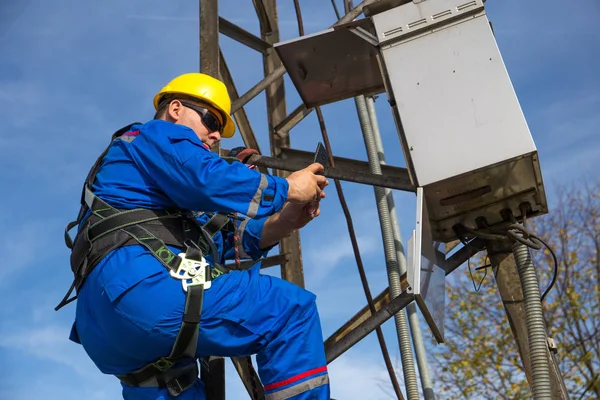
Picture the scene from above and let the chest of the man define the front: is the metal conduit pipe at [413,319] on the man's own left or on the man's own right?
on the man's own left

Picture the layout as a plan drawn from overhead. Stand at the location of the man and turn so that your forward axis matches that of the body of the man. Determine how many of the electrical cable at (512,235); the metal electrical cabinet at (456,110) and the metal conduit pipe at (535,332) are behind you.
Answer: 0

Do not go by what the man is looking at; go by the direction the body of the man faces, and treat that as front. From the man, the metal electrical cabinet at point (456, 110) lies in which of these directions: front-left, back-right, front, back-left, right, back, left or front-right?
front

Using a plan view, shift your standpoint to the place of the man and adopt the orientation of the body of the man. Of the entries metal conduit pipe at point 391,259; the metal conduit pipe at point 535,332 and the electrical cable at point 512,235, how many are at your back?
0

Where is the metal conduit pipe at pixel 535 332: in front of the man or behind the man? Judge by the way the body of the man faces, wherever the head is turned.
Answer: in front

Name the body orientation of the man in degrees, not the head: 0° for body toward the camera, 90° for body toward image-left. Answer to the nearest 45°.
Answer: approximately 270°

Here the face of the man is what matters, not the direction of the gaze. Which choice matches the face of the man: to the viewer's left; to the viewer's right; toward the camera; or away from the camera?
to the viewer's right

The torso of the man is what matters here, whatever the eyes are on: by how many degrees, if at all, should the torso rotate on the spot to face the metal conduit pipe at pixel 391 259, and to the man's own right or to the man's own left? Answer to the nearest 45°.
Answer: approximately 45° to the man's own left
